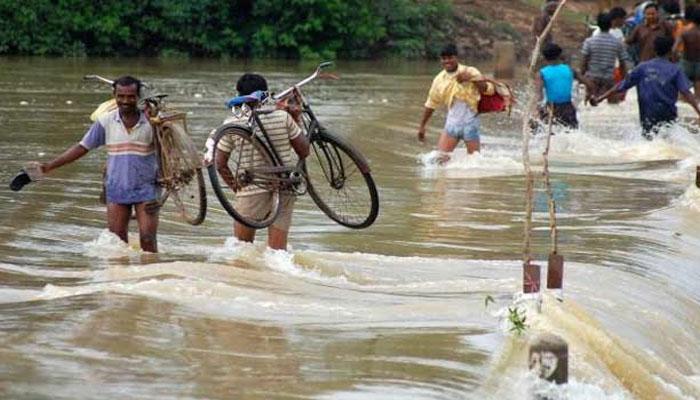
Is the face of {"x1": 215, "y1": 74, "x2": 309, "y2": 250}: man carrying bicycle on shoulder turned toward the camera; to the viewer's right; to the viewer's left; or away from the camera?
away from the camera

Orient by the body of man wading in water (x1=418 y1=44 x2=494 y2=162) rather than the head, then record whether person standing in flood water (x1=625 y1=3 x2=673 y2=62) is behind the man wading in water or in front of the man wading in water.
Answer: behind

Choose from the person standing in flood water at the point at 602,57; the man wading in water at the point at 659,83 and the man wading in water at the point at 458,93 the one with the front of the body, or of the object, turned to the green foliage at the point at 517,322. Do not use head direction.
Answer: the man wading in water at the point at 458,93

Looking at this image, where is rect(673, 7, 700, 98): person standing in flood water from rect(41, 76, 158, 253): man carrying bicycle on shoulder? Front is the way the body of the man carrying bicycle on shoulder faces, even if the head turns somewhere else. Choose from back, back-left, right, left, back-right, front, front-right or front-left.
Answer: back-left

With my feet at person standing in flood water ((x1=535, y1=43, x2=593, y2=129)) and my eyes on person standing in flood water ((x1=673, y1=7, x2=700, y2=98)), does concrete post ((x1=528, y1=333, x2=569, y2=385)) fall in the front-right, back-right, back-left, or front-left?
back-right

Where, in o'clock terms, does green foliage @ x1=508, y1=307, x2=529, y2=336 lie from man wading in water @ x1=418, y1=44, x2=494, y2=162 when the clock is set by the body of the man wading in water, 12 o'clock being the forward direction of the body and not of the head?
The green foliage is roughly at 12 o'clock from the man wading in water.

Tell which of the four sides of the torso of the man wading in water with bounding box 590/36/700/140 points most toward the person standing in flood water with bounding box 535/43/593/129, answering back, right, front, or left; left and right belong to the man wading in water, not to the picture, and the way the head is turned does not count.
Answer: left

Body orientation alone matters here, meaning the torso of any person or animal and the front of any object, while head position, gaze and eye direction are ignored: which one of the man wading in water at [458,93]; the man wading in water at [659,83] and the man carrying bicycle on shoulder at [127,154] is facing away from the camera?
the man wading in water at [659,83]

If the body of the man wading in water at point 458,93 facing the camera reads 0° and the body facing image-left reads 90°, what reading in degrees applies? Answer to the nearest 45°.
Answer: approximately 0°

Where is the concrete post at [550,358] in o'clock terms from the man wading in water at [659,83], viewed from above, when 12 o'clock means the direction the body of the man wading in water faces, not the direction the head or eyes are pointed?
The concrete post is roughly at 6 o'clock from the man wading in water.
